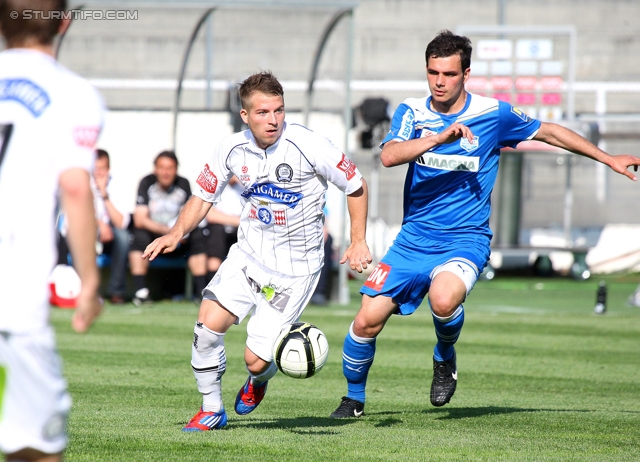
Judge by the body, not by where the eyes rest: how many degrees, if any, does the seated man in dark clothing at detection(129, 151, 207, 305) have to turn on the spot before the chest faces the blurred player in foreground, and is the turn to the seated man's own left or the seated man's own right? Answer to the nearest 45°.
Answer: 0° — they already face them

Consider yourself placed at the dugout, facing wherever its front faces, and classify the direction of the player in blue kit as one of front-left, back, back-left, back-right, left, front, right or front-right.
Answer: front

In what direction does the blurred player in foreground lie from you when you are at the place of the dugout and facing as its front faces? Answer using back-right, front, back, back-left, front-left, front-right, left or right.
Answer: front

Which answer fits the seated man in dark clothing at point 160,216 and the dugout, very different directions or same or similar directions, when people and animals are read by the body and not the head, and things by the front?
same or similar directions

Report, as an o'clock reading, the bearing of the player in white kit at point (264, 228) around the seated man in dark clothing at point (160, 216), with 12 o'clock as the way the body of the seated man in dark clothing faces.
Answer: The player in white kit is roughly at 12 o'clock from the seated man in dark clothing.

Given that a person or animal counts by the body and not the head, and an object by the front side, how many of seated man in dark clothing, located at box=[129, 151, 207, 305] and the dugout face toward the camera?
2

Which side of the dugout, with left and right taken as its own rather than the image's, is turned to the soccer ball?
front

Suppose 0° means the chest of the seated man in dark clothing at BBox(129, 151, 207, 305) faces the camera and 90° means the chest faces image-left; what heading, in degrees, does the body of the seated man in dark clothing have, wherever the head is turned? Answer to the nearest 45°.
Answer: approximately 0°

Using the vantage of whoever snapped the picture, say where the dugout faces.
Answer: facing the viewer

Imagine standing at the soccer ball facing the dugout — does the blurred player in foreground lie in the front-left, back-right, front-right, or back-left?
back-left

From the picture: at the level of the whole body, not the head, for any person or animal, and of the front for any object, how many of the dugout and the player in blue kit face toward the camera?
2

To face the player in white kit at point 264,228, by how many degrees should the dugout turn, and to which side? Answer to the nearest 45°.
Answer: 0° — it already faces them

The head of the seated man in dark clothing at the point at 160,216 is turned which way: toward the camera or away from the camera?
toward the camera

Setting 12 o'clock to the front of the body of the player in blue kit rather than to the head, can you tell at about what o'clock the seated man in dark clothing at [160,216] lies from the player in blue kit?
The seated man in dark clothing is roughly at 5 o'clock from the player in blue kit.

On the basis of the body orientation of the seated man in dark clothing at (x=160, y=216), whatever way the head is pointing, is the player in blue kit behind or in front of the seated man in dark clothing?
in front

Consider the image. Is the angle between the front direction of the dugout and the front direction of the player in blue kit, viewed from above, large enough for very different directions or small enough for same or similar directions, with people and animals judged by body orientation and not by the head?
same or similar directions

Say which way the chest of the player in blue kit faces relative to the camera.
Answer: toward the camera
